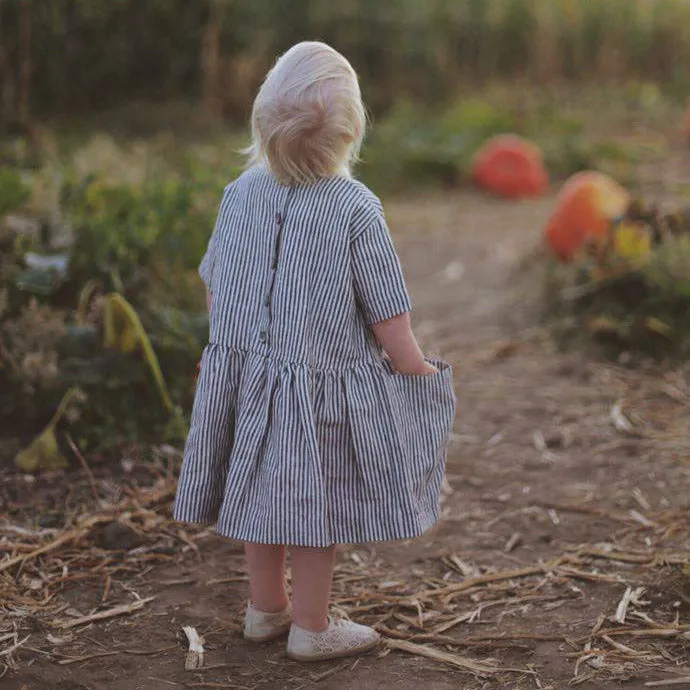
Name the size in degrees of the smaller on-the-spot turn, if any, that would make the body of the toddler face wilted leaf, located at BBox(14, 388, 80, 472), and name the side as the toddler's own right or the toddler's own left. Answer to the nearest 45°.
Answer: approximately 90° to the toddler's own left

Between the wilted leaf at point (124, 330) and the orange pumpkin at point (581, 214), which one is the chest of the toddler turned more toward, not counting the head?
the orange pumpkin

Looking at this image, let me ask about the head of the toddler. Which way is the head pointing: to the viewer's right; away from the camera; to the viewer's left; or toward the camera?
away from the camera

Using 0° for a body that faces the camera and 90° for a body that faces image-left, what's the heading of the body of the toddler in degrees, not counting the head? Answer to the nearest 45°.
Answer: approximately 225°

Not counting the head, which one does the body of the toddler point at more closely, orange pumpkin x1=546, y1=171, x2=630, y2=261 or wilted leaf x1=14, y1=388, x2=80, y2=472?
the orange pumpkin

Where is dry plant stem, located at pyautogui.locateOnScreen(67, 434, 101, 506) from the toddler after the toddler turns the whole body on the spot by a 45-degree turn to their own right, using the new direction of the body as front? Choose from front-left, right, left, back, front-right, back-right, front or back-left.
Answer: back-left
